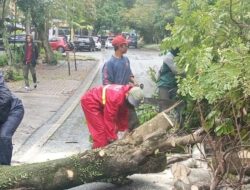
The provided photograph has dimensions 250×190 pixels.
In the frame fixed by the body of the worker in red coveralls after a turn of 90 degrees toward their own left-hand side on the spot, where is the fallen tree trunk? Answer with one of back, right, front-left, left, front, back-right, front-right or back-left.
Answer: back

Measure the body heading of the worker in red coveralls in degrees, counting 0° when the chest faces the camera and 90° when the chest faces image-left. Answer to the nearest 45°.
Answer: approximately 270°

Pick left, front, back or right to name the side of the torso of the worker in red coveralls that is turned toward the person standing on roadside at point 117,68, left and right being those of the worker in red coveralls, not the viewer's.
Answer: left

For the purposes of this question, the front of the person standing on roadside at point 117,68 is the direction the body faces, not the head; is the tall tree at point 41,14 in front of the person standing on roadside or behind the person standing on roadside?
behind

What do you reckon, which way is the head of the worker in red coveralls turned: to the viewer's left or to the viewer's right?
to the viewer's right

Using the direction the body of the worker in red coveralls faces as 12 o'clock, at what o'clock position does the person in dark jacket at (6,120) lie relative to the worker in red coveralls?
The person in dark jacket is roughly at 5 o'clock from the worker in red coveralls.

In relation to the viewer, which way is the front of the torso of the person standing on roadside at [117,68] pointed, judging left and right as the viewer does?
facing the viewer and to the right of the viewer

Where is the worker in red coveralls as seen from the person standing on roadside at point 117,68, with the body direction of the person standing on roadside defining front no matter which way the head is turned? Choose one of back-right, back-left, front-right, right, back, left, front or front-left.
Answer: front-right

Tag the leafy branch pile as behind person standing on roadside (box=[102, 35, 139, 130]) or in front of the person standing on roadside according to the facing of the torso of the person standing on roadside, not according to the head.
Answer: in front
